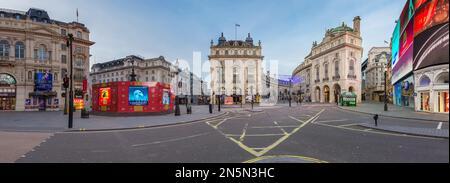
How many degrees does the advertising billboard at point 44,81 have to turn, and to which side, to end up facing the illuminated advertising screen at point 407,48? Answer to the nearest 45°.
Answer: approximately 45° to its left

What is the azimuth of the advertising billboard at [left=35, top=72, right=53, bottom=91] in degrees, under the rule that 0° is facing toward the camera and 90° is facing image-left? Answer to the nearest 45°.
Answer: approximately 0°

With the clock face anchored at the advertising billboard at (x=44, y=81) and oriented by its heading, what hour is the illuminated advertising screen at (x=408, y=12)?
The illuminated advertising screen is roughly at 11 o'clock from the advertising billboard.
